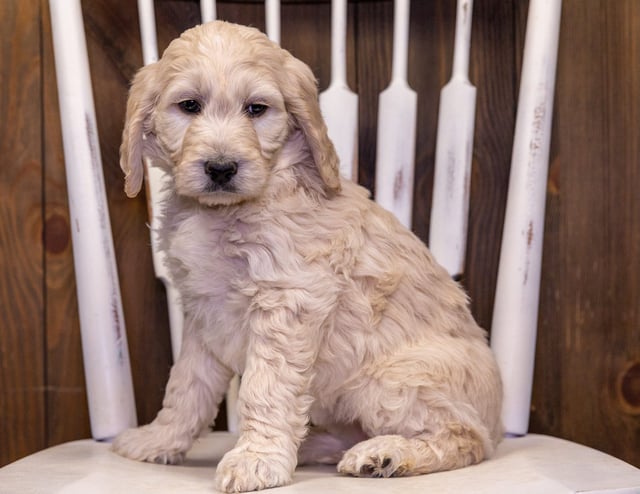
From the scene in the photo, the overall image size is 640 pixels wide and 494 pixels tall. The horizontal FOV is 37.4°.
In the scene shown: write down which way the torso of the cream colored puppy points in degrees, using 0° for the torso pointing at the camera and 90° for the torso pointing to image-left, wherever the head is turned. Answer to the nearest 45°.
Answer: approximately 45°

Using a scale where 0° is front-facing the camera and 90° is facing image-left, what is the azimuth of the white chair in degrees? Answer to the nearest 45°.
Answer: approximately 0°
